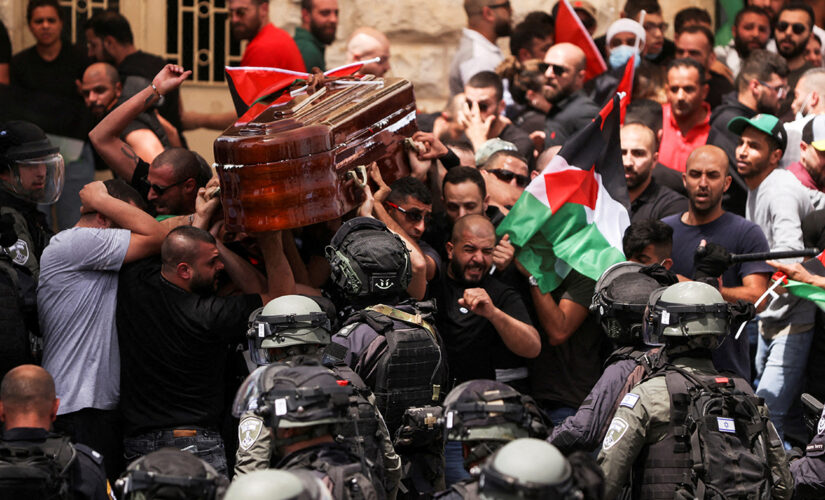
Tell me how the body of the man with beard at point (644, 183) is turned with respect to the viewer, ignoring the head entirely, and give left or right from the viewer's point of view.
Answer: facing the viewer and to the left of the viewer

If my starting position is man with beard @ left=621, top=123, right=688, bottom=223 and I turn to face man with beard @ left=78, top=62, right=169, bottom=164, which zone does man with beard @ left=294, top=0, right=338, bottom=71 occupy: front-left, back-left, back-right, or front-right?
front-right

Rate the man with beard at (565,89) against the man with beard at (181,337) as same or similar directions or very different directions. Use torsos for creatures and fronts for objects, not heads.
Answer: very different directions

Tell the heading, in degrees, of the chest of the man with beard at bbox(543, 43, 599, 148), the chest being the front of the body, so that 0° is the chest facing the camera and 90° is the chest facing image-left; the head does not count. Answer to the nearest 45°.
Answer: approximately 45°

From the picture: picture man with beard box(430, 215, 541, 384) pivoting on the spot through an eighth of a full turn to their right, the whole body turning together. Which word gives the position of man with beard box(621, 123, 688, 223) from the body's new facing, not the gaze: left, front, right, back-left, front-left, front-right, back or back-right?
back

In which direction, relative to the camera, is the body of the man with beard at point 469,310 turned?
toward the camera

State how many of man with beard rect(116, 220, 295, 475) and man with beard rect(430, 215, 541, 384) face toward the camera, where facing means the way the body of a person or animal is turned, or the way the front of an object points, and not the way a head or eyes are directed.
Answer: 1

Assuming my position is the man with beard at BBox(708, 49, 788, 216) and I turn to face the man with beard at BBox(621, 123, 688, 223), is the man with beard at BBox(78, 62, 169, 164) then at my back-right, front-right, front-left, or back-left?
front-right
